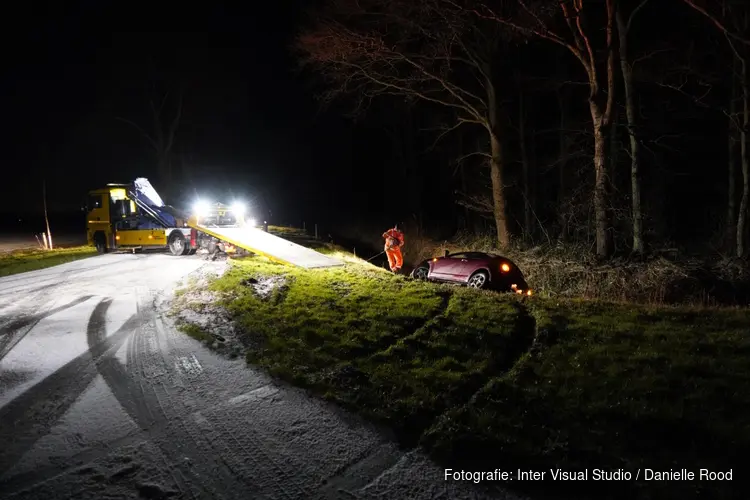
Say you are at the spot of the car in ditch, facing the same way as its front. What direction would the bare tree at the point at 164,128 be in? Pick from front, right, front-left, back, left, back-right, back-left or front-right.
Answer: front

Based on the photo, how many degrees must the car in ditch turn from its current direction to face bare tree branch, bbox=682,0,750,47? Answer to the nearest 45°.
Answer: approximately 135° to its right

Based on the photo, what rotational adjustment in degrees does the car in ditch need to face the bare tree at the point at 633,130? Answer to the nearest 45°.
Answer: approximately 90° to its right

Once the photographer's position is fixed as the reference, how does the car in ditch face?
facing away from the viewer and to the left of the viewer

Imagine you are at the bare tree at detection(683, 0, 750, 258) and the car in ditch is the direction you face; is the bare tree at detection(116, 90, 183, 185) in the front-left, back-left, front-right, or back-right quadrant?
front-right

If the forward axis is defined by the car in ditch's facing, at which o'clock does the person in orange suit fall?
The person in orange suit is roughly at 12 o'clock from the car in ditch.

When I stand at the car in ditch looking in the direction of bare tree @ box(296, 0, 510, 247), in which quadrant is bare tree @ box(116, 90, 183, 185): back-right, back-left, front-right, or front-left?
front-left

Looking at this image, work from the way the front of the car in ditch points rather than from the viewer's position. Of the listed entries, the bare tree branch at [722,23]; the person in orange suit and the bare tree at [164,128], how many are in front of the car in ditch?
2

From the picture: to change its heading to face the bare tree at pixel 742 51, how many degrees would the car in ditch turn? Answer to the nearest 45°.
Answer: approximately 135° to its right
